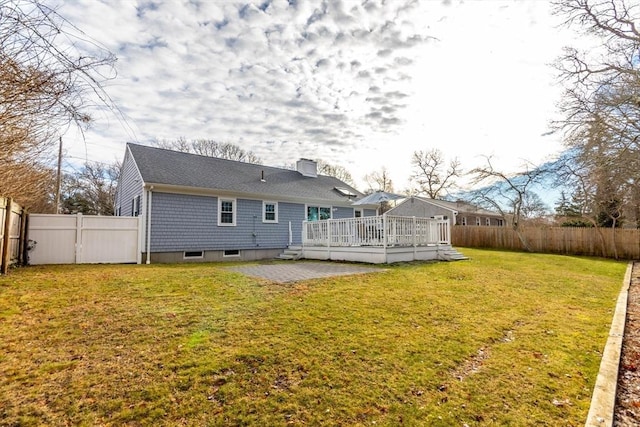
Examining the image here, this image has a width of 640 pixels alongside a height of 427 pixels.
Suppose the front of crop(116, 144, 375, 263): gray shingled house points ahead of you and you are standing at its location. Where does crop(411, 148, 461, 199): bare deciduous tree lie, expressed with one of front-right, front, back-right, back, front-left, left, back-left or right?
right

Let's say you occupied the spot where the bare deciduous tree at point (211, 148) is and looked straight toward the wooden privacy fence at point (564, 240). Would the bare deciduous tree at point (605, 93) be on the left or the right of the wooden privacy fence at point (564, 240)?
right

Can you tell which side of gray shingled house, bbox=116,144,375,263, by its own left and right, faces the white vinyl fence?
left

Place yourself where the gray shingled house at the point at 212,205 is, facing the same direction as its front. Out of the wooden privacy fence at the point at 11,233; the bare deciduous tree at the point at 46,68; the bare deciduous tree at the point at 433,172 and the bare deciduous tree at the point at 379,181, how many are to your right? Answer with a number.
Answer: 2

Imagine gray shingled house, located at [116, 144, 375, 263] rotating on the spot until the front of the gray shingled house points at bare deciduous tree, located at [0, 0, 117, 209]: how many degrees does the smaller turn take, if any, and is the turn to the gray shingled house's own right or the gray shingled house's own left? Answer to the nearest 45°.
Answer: approximately 135° to the gray shingled house's own left

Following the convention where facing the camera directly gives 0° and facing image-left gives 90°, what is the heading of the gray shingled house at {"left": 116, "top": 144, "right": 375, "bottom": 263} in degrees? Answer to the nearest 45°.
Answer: approximately 135°

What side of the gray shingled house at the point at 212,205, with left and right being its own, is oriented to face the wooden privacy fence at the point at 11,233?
left

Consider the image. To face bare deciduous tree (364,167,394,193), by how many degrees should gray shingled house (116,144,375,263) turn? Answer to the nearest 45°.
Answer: approximately 90° to its right

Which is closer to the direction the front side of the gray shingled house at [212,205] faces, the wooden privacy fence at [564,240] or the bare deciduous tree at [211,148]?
the bare deciduous tree

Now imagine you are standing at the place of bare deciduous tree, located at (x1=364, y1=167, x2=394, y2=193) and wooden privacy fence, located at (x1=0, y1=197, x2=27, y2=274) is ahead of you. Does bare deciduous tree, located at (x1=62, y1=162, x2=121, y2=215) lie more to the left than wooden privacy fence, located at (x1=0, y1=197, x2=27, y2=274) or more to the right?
right

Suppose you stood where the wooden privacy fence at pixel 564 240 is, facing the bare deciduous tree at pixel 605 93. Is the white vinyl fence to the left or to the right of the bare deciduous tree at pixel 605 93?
right
